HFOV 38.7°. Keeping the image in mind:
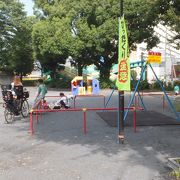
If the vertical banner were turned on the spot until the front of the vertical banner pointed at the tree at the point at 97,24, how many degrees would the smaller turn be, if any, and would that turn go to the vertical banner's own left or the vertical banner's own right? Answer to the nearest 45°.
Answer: approximately 180°

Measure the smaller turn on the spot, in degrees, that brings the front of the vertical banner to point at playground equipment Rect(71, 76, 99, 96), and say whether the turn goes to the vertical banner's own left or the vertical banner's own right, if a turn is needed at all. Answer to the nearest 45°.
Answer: approximately 180°

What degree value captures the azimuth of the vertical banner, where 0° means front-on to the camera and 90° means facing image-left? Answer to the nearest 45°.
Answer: approximately 0°

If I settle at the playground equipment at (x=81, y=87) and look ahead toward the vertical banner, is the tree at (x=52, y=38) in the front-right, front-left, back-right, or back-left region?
back-right

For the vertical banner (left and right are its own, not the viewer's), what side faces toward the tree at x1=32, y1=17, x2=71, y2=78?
back
